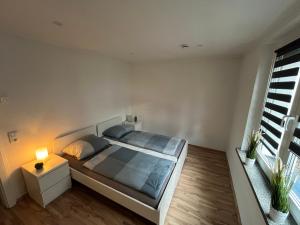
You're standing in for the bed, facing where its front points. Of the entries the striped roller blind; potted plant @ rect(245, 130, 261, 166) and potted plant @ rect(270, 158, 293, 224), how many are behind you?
0

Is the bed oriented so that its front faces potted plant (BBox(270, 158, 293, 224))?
yes

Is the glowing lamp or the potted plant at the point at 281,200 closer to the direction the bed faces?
the potted plant

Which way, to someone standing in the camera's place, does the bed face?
facing the viewer and to the right of the viewer

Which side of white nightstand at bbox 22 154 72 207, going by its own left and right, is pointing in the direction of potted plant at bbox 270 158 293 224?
front

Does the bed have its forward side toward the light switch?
no

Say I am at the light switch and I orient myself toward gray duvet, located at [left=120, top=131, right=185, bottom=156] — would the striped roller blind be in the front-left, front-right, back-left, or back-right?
front-right
